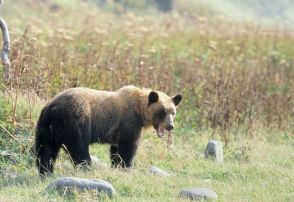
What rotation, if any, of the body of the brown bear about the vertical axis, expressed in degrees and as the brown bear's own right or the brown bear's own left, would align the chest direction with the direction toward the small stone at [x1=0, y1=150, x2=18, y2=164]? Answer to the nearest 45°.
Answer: approximately 180°

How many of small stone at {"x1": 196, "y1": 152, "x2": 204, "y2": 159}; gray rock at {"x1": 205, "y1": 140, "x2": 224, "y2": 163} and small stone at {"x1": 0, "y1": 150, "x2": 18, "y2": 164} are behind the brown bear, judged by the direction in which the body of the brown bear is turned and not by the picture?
1

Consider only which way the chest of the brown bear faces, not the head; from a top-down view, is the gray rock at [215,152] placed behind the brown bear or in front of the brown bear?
in front

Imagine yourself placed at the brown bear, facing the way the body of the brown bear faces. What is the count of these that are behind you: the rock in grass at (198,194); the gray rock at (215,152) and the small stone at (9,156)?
1

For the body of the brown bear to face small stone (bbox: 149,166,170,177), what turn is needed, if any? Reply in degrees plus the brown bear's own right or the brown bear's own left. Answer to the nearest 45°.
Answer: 0° — it already faces it

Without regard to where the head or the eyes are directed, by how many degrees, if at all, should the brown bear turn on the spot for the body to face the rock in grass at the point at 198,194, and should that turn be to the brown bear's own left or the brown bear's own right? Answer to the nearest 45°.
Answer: approximately 45° to the brown bear's own right

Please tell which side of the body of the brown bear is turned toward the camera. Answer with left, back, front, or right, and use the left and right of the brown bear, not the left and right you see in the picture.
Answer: right

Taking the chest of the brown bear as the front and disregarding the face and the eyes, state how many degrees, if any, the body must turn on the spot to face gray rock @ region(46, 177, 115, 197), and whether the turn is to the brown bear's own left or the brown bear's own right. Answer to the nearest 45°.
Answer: approximately 90° to the brown bear's own right
